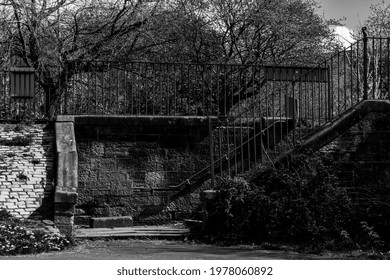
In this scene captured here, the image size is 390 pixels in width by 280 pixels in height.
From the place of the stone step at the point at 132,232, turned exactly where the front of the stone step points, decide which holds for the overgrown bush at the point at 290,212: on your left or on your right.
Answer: on your left

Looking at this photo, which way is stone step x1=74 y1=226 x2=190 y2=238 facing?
toward the camera

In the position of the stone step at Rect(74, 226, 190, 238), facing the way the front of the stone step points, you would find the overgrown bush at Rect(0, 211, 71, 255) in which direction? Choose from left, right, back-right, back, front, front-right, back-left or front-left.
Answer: front-right

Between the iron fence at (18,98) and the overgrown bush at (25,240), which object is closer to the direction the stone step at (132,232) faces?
the overgrown bush

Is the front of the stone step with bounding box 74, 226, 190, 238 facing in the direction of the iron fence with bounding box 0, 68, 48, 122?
no

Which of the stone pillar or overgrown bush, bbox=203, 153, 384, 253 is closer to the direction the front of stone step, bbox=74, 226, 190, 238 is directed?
the overgrown bush

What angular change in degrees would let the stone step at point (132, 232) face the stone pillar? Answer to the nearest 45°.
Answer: approximately 90° to its right
